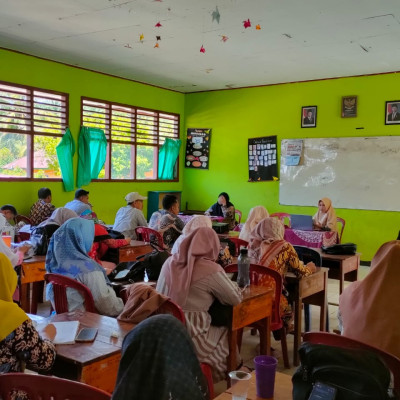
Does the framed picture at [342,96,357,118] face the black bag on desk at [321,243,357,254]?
yes

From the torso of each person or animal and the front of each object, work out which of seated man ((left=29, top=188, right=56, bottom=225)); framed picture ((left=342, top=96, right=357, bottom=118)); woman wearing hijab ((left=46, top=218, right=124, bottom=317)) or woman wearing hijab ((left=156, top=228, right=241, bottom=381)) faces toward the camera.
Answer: the framed picture

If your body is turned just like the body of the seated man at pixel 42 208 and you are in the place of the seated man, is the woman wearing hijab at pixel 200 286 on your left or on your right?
on your right

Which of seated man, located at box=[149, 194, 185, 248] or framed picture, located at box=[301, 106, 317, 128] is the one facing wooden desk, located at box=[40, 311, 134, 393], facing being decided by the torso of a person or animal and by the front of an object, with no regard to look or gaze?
the framed picture

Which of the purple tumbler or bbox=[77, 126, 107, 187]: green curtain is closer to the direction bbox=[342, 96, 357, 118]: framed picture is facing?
the purple tumbler

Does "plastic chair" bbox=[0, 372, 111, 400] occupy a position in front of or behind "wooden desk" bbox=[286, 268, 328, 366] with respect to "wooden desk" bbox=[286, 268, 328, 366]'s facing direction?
in front

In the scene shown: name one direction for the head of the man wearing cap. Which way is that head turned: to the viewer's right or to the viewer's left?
to the viewer's right

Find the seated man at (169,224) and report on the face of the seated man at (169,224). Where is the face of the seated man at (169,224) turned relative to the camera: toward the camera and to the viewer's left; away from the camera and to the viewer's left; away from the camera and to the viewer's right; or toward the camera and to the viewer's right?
away from the camera and to the viewer's right

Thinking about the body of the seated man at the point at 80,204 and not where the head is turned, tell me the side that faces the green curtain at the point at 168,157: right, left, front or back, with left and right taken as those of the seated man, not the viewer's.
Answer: front

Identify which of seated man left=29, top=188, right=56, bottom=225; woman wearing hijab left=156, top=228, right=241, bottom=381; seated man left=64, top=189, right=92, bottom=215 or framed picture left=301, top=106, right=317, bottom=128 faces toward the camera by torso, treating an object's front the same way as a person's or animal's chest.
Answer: the framed picture

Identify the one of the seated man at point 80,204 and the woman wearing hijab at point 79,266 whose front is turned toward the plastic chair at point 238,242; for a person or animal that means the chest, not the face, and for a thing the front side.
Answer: the woman wearing hijab

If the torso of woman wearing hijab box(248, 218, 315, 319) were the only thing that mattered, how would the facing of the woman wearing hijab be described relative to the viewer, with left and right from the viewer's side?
facing away from the viewer and to the right of the viewer

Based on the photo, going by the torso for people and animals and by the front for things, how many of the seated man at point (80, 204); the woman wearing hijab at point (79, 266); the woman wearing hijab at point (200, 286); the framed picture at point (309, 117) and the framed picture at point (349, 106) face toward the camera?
2

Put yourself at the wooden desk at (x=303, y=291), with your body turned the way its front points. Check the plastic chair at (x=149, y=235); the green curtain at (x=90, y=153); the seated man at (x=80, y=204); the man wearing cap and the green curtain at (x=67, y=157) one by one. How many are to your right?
5

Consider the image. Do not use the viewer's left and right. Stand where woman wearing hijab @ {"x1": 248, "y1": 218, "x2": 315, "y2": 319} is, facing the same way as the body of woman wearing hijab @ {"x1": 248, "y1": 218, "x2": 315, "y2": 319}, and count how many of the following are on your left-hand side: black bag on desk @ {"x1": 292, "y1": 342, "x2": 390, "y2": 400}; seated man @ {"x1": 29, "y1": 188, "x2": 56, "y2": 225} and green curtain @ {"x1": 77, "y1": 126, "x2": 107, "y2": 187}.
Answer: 2
